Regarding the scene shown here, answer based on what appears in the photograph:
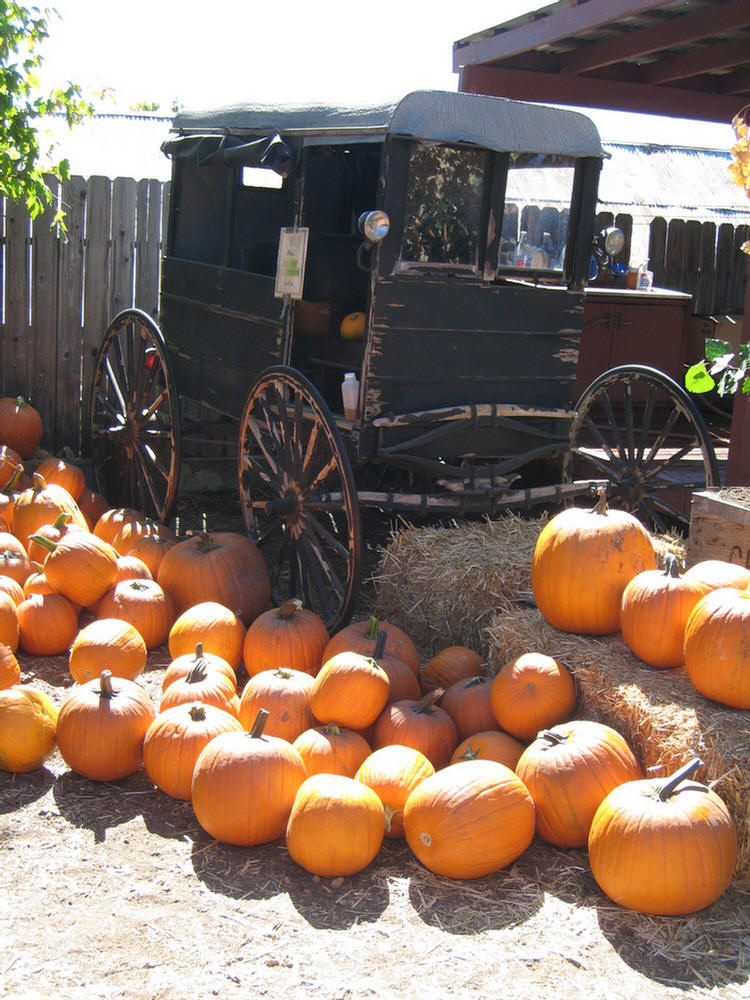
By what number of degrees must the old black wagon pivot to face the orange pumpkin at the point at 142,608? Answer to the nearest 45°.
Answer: approximately 90° to its right

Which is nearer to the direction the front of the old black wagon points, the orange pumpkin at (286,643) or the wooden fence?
the orange pumpkin

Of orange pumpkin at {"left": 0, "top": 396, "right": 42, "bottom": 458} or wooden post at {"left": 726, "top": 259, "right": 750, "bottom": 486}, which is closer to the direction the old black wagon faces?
the wooden post

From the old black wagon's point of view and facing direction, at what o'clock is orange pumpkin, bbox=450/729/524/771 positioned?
The orange pumpkin is roughly at 1 o'clock from the old black wagon.

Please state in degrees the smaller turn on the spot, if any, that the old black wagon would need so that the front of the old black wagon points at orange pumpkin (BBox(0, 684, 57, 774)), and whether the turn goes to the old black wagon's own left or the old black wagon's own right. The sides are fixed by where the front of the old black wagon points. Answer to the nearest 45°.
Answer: approximately 90° to the old black wagon's own right

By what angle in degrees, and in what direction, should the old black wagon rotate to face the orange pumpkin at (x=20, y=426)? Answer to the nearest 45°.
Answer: approximately 180°

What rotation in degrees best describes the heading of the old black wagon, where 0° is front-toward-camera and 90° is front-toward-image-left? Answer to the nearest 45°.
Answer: approximately 315°

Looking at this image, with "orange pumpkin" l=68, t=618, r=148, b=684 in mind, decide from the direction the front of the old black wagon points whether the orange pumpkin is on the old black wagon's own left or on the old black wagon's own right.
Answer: on the old black wagon's own right

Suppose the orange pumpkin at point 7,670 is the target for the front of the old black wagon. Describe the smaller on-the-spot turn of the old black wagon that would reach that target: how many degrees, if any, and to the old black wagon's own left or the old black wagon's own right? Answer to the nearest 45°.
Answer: approximately 90° to the old black wagon's own right

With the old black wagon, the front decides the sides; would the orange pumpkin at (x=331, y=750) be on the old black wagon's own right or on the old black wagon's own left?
on the old black wagon's own right
